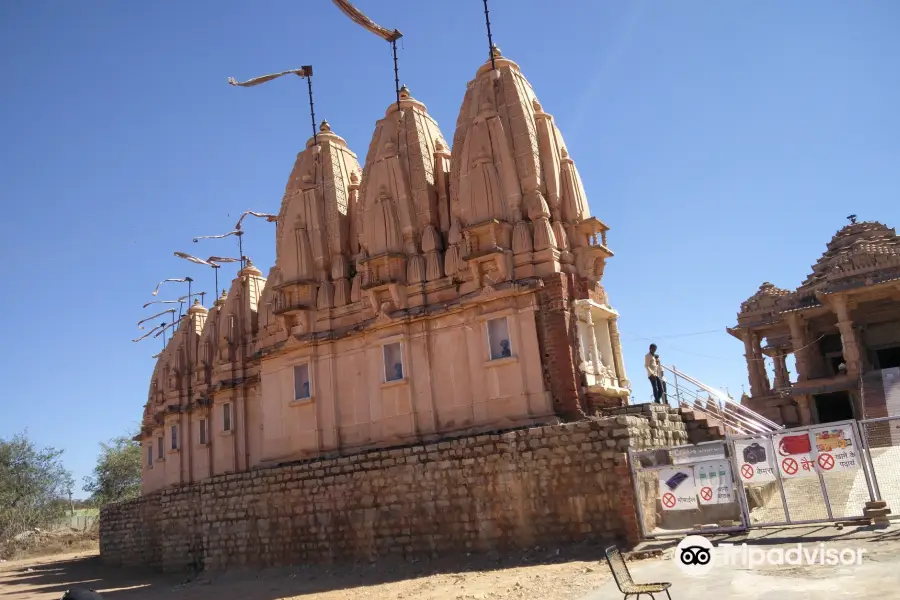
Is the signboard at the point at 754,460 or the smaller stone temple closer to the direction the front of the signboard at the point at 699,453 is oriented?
the signboard

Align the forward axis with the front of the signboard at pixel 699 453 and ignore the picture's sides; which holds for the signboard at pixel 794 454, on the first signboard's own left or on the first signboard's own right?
on the first signboard's own left

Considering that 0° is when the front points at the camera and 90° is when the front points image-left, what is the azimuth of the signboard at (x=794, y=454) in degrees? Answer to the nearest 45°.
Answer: approximately 0°

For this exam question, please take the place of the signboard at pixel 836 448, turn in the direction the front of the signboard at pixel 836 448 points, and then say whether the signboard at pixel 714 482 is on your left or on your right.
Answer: on your right

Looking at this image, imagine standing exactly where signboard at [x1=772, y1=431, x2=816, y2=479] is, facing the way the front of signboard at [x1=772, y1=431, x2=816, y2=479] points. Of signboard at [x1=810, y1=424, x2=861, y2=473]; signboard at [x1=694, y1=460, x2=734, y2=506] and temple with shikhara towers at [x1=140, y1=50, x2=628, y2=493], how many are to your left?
1

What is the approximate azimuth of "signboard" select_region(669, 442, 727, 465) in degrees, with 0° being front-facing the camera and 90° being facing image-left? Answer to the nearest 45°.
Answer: approximately 0°

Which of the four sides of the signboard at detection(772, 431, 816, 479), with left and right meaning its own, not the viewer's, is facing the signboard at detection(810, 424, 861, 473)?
left

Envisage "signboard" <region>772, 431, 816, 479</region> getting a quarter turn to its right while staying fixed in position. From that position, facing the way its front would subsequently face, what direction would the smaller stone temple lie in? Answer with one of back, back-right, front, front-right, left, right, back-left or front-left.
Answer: right

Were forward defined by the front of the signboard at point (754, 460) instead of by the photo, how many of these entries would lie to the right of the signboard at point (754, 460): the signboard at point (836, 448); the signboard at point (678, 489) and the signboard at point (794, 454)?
1
